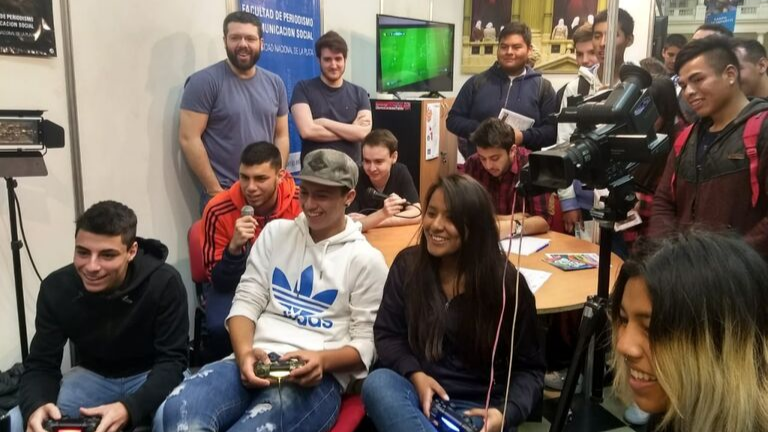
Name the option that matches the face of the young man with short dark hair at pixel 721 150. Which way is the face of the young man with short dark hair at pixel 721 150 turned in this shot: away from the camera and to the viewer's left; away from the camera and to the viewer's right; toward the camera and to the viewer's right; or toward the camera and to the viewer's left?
toward the camera and to the viewer's left

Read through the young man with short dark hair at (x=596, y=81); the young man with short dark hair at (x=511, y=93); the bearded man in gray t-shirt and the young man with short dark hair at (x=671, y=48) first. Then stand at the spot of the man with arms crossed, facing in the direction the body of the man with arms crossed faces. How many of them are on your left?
3

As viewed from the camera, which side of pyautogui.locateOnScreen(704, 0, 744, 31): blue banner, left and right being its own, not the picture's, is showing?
front

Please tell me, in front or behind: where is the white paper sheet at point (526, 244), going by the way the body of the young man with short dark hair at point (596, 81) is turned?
in front

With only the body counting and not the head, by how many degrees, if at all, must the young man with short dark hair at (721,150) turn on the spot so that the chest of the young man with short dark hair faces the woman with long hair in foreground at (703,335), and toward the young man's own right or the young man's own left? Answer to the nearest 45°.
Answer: approximately 45° to the young man's own left

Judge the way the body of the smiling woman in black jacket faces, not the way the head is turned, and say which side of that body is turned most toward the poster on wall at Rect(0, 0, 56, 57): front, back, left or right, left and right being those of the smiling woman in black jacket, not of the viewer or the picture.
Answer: right

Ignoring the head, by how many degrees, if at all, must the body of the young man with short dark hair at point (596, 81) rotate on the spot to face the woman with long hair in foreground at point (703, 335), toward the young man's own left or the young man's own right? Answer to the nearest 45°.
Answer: approximately 45° to the young man's own left

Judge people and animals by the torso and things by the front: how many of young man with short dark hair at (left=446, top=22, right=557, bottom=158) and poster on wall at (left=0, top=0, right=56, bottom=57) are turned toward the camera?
2

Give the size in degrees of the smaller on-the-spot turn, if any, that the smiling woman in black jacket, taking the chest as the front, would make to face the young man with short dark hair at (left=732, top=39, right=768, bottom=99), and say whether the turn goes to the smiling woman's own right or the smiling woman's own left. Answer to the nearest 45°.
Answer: approximately 180°

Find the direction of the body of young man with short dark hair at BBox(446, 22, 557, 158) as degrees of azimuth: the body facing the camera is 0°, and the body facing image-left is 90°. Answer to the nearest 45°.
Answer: approximately 0°
